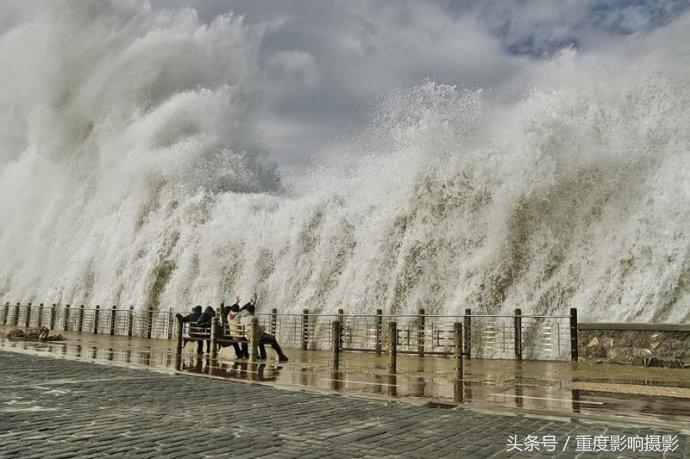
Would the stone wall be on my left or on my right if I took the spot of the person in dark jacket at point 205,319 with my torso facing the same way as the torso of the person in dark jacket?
on my right

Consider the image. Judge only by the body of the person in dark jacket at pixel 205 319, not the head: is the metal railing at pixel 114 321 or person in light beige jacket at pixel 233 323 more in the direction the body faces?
the metal railing

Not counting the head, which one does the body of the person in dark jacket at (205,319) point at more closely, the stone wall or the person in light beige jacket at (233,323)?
the stone wall

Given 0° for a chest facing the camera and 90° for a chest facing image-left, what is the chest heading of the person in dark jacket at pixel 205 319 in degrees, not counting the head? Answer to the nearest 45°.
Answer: approximately 225°

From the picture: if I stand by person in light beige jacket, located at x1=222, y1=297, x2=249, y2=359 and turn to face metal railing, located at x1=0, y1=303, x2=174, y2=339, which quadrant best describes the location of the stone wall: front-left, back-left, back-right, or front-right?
back-right

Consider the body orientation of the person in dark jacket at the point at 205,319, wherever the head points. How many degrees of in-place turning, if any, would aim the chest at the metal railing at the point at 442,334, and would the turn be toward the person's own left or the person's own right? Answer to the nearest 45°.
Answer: approximately 45° to the person's own right

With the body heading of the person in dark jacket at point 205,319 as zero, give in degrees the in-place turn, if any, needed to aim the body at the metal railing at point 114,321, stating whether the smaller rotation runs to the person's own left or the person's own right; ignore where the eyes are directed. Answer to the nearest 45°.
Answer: approximately 45° to the person's own left

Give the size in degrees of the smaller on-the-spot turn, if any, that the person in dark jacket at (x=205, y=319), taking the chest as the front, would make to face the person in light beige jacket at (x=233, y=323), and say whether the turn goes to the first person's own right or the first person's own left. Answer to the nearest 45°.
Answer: approximately 90° to the first person's own right
